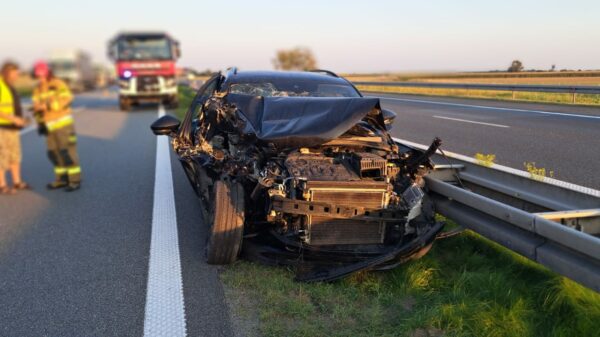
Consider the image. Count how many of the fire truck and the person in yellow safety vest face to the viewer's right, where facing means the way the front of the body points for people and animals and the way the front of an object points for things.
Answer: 1

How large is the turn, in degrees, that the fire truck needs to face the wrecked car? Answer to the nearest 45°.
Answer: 0° — it already faces it

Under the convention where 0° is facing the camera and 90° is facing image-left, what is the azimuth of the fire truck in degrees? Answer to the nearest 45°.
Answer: approximately 0°

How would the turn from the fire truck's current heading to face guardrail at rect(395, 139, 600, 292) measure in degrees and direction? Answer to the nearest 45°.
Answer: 0° — it already faces it

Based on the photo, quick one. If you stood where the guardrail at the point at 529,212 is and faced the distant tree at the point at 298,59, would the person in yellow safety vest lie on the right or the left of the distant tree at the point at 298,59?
left

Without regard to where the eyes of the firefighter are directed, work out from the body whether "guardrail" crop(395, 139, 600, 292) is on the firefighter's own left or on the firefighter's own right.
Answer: on the firefighter's own left

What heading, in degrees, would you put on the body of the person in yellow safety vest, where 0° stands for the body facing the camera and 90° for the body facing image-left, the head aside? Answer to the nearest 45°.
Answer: approximately 270°
